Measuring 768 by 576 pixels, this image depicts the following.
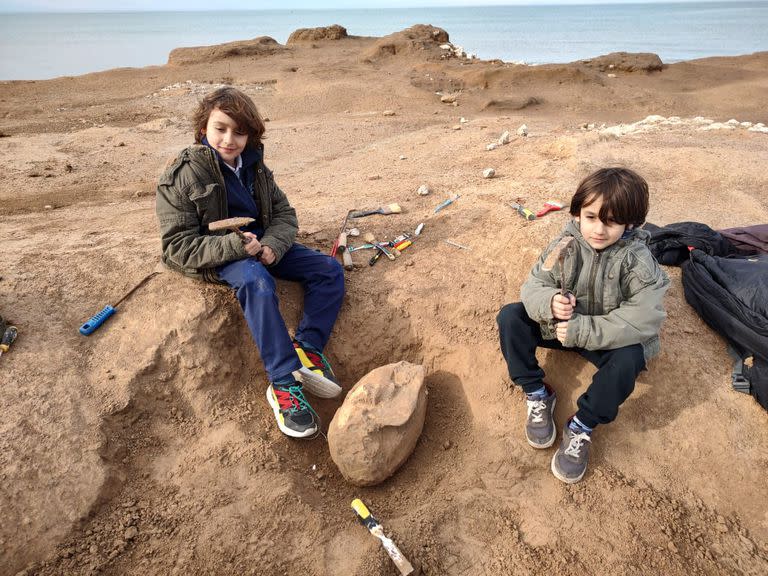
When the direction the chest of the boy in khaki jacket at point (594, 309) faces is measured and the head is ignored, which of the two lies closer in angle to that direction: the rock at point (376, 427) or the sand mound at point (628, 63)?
the rock

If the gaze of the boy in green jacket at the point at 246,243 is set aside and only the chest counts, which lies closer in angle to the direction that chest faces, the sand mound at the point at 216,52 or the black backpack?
the black backpack

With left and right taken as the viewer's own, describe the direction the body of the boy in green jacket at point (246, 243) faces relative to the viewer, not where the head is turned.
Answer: facing the viewer and to the right of the viewer

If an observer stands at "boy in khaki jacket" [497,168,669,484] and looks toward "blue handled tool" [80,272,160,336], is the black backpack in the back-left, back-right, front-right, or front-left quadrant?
back-right

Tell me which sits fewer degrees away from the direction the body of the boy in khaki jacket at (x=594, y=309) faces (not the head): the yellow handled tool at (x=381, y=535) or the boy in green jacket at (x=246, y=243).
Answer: the yellow handled tool

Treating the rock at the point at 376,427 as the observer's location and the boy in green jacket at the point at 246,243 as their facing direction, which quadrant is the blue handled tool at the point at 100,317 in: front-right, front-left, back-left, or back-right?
front-left

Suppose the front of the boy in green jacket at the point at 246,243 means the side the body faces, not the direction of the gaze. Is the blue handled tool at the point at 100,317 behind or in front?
behind

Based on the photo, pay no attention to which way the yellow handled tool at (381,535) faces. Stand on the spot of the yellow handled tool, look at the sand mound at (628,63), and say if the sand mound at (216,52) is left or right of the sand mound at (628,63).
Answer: left

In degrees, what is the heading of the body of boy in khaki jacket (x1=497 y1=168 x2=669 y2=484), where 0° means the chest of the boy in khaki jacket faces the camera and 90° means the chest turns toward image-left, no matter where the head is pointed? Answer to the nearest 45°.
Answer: approximately 45°

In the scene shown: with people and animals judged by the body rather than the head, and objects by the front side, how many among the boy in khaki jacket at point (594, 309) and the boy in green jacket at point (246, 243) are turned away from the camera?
0

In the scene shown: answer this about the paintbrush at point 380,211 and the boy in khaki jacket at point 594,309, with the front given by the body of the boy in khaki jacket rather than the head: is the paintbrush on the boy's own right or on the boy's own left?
on the boy's own right

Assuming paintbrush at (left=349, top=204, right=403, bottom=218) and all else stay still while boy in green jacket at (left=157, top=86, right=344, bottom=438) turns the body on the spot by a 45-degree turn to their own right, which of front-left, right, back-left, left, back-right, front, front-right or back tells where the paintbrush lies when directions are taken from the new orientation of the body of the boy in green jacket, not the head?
back-left

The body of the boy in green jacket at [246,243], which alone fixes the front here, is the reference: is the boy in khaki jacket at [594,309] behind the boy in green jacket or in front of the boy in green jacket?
in front

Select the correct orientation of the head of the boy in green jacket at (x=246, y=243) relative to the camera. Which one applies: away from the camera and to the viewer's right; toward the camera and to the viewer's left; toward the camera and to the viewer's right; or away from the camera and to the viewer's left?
toward the camera and to the viewer's right

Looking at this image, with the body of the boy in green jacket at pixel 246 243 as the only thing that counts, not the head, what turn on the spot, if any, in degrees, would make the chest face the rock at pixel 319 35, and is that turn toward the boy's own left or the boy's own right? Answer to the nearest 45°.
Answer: approximately 135° to the boy's own left
